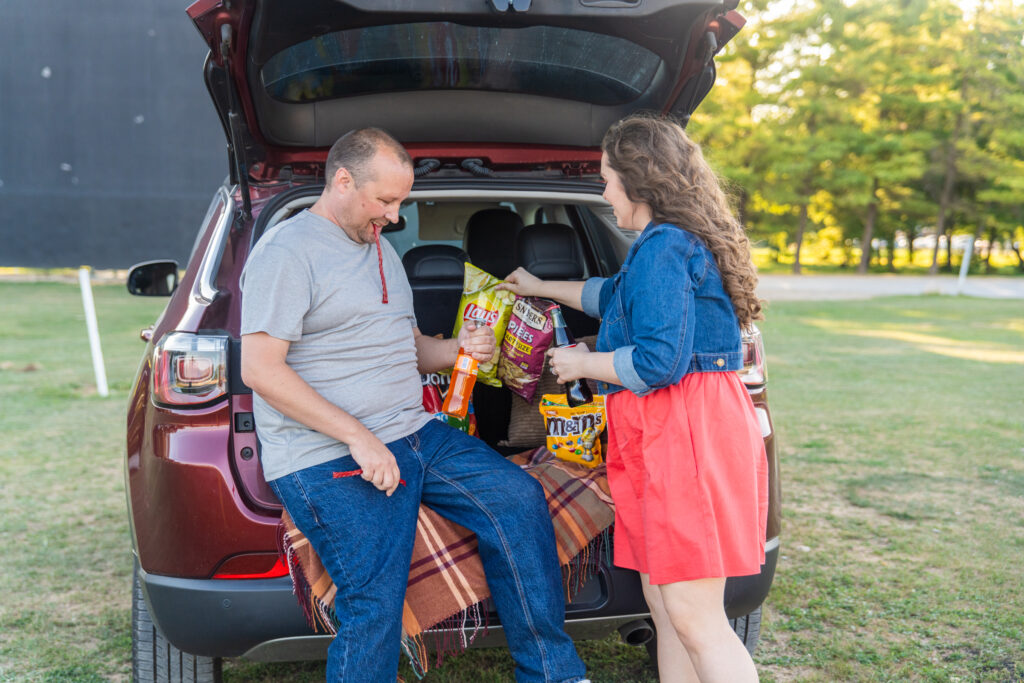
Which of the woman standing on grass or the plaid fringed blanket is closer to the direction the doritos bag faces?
the plaid fringed blanket

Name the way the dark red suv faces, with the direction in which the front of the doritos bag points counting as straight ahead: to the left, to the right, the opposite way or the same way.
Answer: the opposite way

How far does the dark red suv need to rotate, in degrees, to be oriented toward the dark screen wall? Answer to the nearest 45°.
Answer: approximately 45° to its left

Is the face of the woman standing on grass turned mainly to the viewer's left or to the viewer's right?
to the viewer's left

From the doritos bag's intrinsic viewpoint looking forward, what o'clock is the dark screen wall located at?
The dark screen wall is roughly at 5 o'clock from the doritos bag.

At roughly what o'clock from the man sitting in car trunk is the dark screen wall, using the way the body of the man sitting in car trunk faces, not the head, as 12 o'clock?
The dark screen wall is roughly at 7 o'clock from the man sitting in car trunk.

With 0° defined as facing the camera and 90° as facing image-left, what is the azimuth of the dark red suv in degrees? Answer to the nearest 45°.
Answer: approximately 180°
